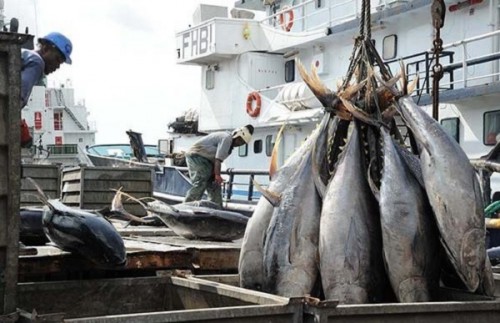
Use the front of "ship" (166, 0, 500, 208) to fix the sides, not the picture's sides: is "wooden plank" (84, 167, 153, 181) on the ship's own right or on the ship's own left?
on the ship's own left

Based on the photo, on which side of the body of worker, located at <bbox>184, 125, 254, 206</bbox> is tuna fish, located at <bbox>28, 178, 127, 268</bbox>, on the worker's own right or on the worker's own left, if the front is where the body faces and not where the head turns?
on the worker's own right

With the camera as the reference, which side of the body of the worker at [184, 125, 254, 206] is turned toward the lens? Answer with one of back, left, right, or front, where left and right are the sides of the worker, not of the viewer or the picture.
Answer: right

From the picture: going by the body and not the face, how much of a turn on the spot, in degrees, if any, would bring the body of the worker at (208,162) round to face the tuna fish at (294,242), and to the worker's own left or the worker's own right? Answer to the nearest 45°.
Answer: approximately 90° to the worker's own right

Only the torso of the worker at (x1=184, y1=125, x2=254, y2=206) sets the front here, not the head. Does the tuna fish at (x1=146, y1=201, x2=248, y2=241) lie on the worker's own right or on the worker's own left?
on the worker's own right

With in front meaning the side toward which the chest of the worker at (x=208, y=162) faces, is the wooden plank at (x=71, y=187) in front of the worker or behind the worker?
behind

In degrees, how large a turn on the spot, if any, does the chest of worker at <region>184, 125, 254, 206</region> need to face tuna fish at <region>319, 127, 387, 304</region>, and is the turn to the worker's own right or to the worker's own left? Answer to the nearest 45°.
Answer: approximately 90° to the worker's own right

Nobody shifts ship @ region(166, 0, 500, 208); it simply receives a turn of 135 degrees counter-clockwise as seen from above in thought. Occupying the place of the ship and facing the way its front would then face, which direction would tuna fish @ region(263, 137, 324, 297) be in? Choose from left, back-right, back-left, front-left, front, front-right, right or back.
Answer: front

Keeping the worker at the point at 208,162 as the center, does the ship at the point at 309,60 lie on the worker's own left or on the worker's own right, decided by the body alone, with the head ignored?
on the worker's own left

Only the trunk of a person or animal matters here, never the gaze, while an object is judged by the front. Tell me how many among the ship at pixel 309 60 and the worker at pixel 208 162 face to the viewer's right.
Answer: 1
